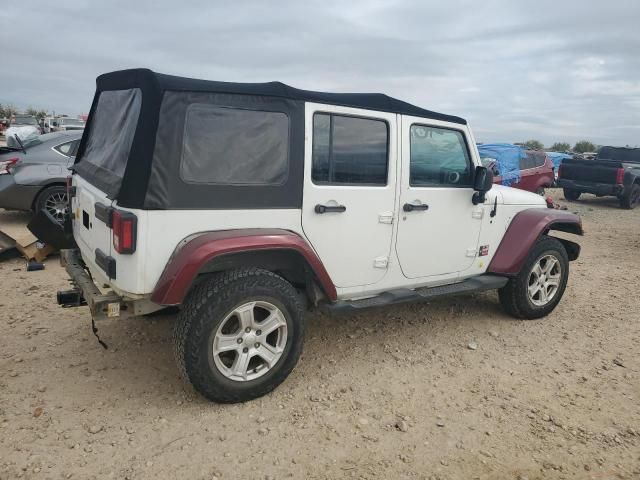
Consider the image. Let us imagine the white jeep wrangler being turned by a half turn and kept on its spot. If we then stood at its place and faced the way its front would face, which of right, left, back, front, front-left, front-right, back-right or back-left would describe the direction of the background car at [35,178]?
right

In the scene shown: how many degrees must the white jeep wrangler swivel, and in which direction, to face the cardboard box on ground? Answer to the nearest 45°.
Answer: approximately 90° to its left

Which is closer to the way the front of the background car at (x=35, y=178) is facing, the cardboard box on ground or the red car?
the red car

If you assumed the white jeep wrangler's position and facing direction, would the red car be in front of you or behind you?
in front

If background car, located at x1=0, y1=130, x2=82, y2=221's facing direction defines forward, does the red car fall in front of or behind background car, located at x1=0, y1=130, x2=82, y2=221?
in front

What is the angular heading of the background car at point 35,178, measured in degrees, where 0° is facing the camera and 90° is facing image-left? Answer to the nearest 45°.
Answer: approximately 225°

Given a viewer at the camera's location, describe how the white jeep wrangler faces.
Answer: facing away from the viewer and to the right of the viewer

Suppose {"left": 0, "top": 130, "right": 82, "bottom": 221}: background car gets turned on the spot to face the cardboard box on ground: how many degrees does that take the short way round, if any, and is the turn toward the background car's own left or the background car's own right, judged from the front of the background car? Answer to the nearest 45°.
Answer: approximately 135° to the background car's own right

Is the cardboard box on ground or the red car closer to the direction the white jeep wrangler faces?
the red car
